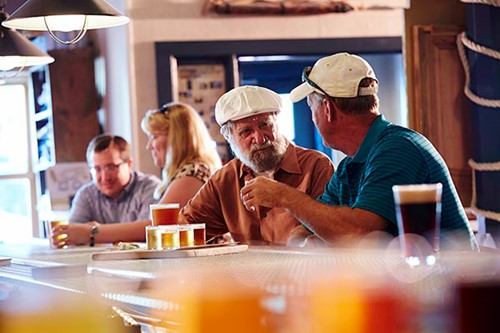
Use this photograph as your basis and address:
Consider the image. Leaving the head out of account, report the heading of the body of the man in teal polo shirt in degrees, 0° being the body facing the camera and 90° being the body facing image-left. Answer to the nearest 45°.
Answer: approximately 90°

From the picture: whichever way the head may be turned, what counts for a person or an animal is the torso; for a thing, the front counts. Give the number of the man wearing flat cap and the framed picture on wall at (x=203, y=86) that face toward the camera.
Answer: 2

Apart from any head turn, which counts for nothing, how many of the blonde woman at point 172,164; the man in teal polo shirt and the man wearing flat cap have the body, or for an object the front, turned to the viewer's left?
2

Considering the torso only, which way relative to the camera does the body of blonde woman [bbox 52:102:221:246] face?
to the viewer's left

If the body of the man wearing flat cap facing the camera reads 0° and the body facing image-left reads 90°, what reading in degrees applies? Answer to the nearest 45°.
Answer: approximately 0°

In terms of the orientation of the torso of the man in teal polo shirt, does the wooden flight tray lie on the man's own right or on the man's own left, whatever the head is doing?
on the man's own left

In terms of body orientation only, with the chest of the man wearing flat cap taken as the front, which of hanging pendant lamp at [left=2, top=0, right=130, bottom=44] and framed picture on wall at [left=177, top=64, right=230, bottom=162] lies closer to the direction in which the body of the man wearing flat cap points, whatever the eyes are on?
the hanging pendant lamp

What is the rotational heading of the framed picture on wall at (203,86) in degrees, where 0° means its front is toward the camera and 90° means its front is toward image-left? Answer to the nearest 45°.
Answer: approximately 0°
